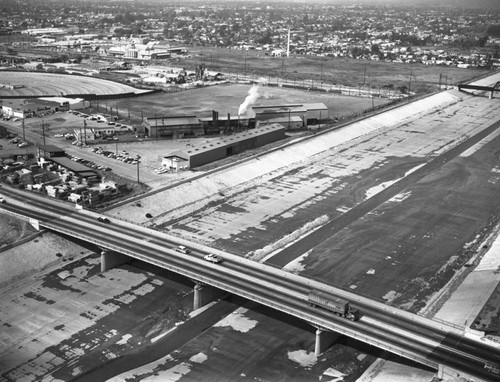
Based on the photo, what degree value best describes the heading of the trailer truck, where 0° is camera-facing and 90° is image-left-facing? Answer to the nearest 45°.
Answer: approximately 315°

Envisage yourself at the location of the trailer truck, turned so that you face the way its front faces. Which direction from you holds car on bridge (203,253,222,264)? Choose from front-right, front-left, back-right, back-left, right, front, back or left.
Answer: back
